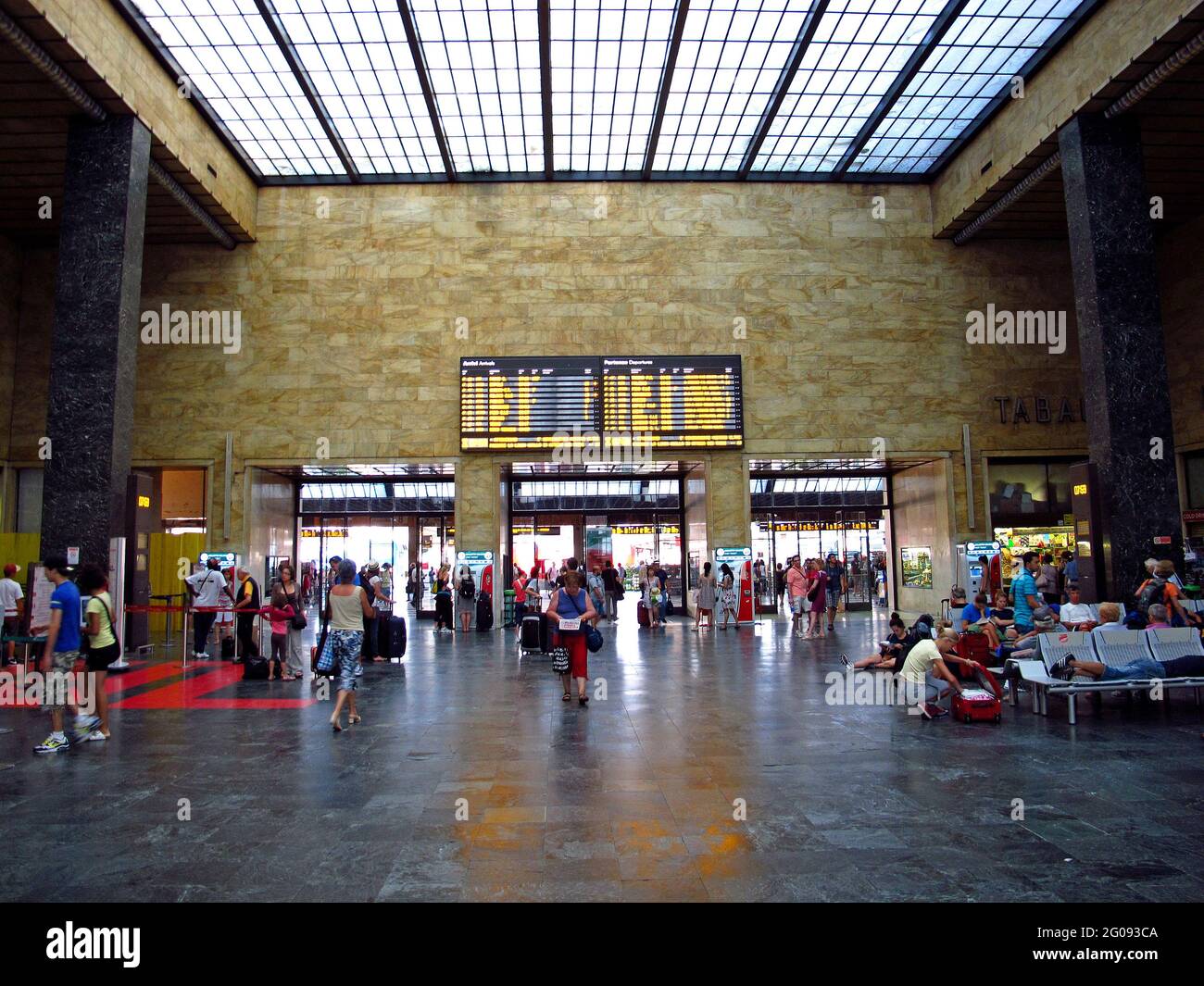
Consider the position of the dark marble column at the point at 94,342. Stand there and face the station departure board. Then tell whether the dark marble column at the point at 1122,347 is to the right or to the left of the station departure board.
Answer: right

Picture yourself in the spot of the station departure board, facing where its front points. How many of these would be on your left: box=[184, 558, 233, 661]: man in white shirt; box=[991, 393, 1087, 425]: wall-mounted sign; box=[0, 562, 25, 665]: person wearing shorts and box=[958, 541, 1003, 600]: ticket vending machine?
2

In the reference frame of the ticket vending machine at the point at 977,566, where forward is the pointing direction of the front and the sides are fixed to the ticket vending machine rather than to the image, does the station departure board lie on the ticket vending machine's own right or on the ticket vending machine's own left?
on the ticket vending machine's own right

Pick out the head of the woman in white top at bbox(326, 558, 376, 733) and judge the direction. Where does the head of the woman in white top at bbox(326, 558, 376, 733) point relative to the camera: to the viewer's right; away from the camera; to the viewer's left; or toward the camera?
away from the camera

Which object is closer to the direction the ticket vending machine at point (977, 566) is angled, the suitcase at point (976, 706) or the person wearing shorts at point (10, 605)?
the suitcase
